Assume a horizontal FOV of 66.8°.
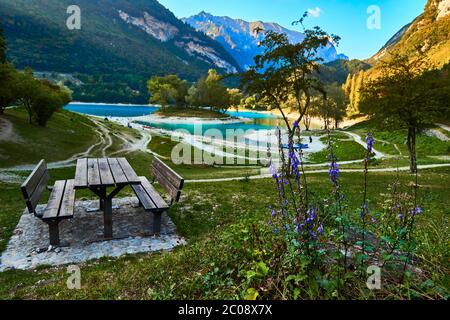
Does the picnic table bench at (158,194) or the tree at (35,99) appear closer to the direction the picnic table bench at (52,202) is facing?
the picnic table bench

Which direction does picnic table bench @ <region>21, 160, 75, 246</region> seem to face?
to the viewer's right

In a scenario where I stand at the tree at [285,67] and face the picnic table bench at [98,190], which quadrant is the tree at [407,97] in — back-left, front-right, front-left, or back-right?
back-left

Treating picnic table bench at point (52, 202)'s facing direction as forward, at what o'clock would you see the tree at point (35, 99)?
The tree is roughly at 9 o'clock from the picnic table bench.

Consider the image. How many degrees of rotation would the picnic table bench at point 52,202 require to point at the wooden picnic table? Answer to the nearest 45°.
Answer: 0° — it already faces it

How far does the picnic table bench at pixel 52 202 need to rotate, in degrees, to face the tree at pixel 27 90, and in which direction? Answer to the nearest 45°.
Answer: approximately 90° to its left

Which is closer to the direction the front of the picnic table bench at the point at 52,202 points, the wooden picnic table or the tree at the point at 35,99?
the wooden picnic table

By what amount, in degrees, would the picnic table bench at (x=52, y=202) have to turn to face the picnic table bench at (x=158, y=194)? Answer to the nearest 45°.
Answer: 0° — it already faces it

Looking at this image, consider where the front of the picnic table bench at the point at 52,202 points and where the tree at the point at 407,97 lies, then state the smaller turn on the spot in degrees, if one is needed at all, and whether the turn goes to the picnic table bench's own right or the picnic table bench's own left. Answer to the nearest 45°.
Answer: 0° — it already faces it
